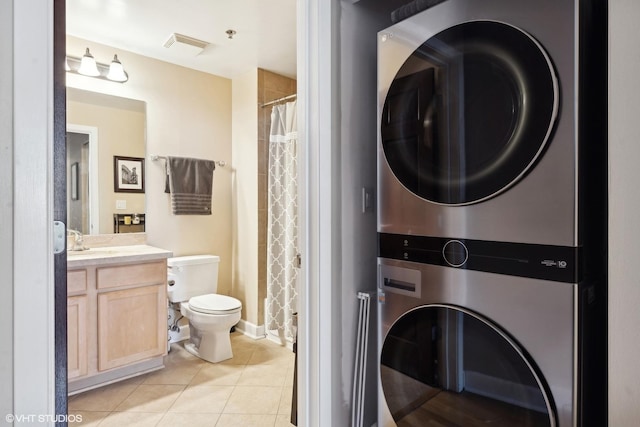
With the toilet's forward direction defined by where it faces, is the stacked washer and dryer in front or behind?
in front

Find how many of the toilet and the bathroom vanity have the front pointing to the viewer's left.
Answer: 0

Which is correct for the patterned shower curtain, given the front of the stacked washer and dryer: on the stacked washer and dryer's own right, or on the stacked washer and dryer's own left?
on the stacked washer and dryer's own right

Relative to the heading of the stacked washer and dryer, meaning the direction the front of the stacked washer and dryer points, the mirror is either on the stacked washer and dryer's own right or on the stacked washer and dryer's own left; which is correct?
on the stacked washer and dryer's own right

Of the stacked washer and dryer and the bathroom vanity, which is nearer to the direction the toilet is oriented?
the stacked washer and dryer

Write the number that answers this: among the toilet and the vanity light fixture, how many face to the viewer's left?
0

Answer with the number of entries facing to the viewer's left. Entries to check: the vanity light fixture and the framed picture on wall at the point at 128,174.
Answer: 0
